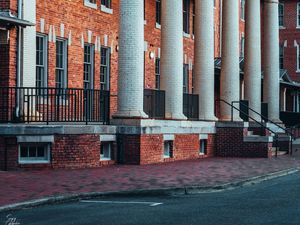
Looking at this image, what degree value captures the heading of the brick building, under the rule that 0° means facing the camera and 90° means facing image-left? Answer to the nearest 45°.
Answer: approximately 315°
